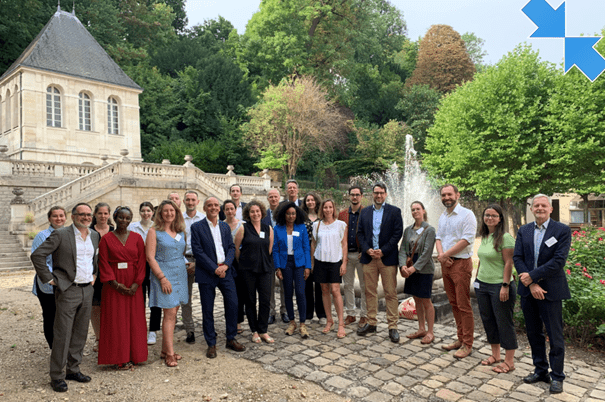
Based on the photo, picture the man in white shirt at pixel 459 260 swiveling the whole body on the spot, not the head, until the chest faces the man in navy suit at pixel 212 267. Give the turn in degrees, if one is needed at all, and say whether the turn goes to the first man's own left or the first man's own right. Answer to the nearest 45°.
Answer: approximately 45° to the first man's own right

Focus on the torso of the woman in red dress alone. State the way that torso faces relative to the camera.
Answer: toward the camera

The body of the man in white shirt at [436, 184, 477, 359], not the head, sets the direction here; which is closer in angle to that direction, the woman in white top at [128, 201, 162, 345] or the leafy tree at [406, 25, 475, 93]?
the woman in white top

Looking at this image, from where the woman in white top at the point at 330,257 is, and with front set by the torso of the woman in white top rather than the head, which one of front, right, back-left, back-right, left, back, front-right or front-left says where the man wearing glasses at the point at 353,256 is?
back-left

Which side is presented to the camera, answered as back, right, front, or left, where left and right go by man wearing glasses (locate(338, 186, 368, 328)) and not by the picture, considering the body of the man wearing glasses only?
front

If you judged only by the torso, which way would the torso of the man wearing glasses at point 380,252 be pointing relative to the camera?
toward the camera

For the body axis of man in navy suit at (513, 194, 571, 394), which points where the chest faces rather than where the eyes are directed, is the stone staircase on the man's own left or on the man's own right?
on the man's own right

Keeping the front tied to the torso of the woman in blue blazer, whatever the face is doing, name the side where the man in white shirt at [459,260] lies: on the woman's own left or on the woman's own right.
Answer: on the woman's own left

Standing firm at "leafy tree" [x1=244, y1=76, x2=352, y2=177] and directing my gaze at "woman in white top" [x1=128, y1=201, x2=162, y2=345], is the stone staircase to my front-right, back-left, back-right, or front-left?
front-right

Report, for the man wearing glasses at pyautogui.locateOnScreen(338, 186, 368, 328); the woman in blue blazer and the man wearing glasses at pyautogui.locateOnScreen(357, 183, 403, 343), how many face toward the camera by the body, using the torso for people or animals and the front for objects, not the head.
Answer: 3

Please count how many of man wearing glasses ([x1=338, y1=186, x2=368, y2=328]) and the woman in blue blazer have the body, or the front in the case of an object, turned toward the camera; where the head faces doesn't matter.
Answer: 2

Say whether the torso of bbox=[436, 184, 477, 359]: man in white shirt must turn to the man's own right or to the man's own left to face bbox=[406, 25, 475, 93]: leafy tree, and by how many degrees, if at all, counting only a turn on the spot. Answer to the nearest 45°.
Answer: approximately 135° to the man's own right

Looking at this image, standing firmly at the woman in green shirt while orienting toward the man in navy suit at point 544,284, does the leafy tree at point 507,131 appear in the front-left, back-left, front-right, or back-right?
back-left

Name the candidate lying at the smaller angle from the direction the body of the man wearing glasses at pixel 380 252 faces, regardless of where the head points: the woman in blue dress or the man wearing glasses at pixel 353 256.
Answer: the woman in blue dress

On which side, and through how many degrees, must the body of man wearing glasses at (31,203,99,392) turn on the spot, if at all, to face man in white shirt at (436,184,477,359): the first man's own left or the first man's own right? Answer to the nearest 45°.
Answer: approximately 45° to the first man's own left
